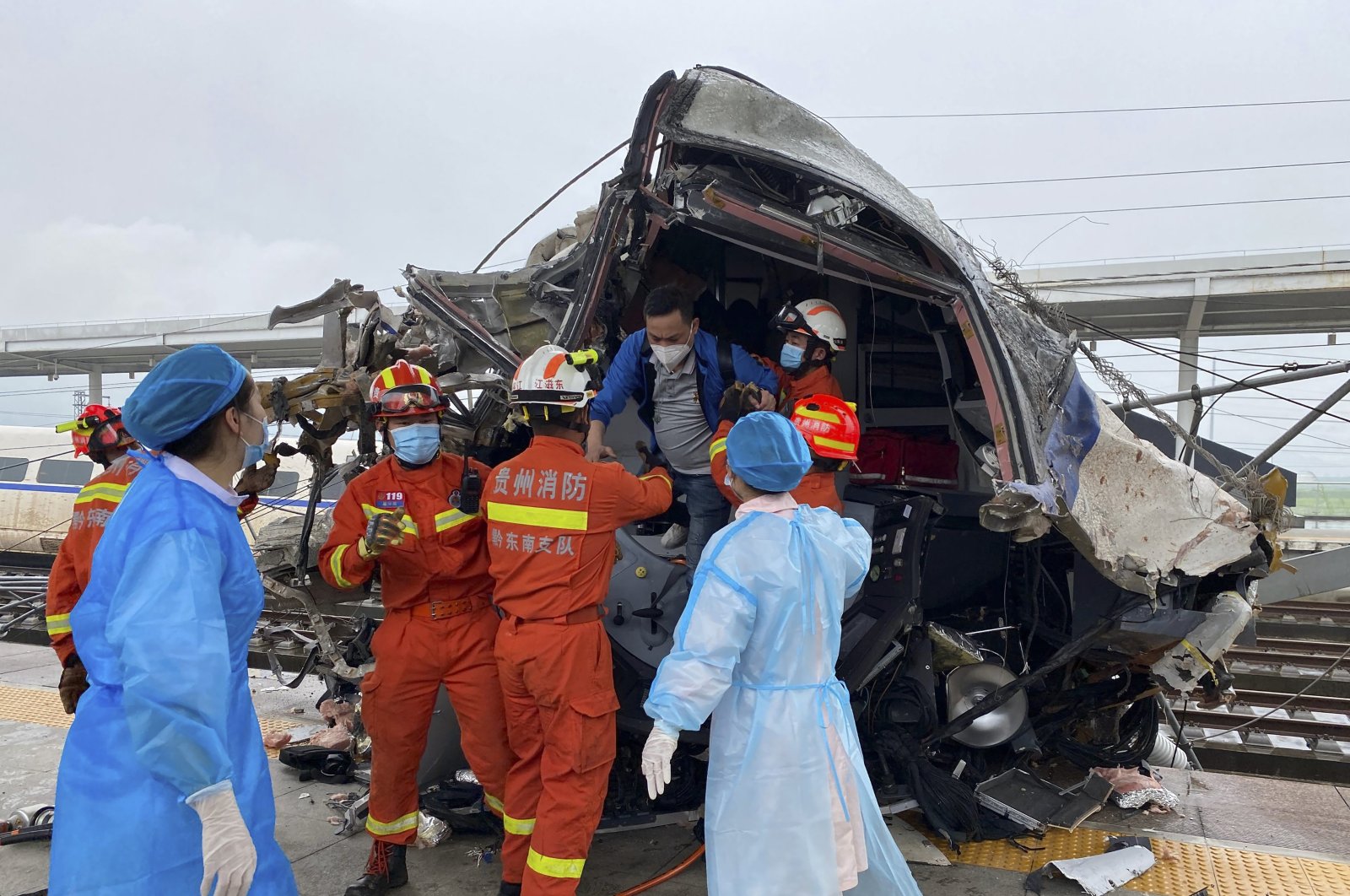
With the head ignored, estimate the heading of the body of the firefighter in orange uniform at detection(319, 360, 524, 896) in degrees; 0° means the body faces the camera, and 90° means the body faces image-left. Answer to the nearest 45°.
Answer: approximately 0°

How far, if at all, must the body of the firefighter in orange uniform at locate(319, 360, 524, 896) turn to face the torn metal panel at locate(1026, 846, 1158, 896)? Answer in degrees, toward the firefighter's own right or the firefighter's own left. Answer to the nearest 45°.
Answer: approximately 90° to the firefighter's own left

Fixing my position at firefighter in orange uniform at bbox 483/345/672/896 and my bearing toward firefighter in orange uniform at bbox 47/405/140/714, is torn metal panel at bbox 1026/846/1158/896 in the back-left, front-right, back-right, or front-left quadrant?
back-right

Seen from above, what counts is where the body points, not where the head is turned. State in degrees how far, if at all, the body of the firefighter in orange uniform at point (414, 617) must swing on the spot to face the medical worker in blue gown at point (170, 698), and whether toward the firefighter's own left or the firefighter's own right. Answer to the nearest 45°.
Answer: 0° — they already face them

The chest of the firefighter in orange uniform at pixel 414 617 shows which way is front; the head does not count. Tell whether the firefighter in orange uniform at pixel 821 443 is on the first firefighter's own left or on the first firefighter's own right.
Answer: on the first firefighter's own left

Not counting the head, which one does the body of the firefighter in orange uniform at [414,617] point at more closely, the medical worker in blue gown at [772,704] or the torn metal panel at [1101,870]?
the medical worker in blue gown

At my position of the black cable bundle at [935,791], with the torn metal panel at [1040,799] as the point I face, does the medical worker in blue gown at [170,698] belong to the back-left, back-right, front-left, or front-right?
back-right

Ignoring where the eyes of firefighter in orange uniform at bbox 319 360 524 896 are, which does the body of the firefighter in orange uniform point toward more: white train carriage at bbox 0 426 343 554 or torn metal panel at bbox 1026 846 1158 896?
the torn metal panel

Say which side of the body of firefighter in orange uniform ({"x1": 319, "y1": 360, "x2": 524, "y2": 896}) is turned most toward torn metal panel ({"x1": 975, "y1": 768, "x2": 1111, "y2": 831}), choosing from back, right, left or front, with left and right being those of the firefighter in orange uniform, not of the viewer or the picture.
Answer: left

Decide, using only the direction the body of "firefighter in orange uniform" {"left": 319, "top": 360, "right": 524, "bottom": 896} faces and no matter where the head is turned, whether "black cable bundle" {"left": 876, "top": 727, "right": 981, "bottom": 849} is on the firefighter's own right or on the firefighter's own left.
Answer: on the firefighter's own left

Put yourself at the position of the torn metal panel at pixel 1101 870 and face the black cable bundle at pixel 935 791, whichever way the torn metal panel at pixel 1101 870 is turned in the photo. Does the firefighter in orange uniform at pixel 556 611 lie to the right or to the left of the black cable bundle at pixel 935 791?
left

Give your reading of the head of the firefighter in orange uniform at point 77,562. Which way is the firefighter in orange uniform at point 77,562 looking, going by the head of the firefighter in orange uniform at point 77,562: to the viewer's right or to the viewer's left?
to the viewer's right

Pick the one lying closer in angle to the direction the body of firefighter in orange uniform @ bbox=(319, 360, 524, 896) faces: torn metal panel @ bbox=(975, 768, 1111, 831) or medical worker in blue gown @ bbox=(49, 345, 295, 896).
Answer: the medical worker in blue gown
